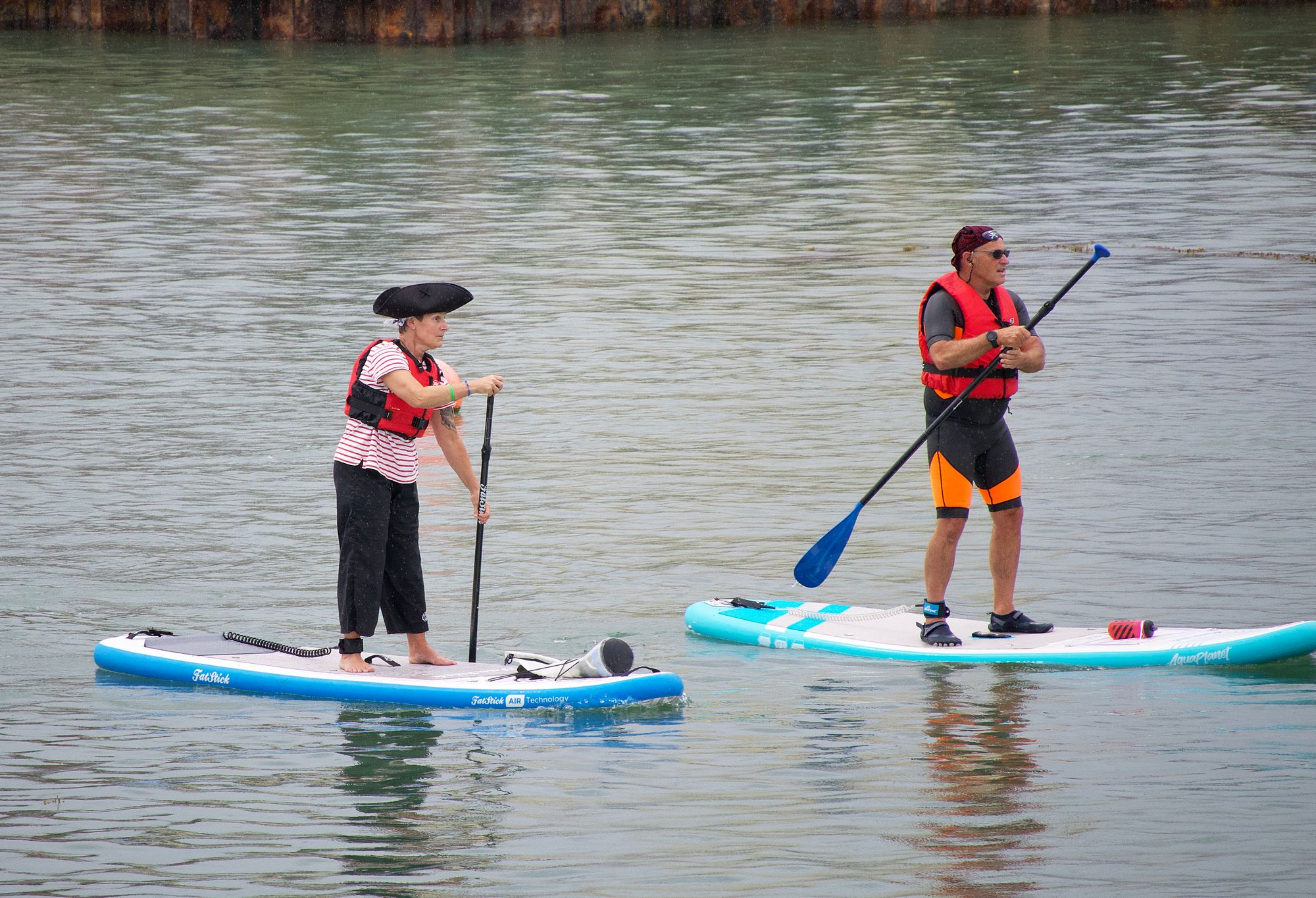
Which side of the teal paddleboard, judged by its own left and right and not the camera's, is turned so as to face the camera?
right

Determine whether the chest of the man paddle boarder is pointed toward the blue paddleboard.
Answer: no

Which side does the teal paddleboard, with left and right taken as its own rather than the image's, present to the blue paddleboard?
back

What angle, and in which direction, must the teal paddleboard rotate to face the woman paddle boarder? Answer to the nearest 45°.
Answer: approximately 180°
